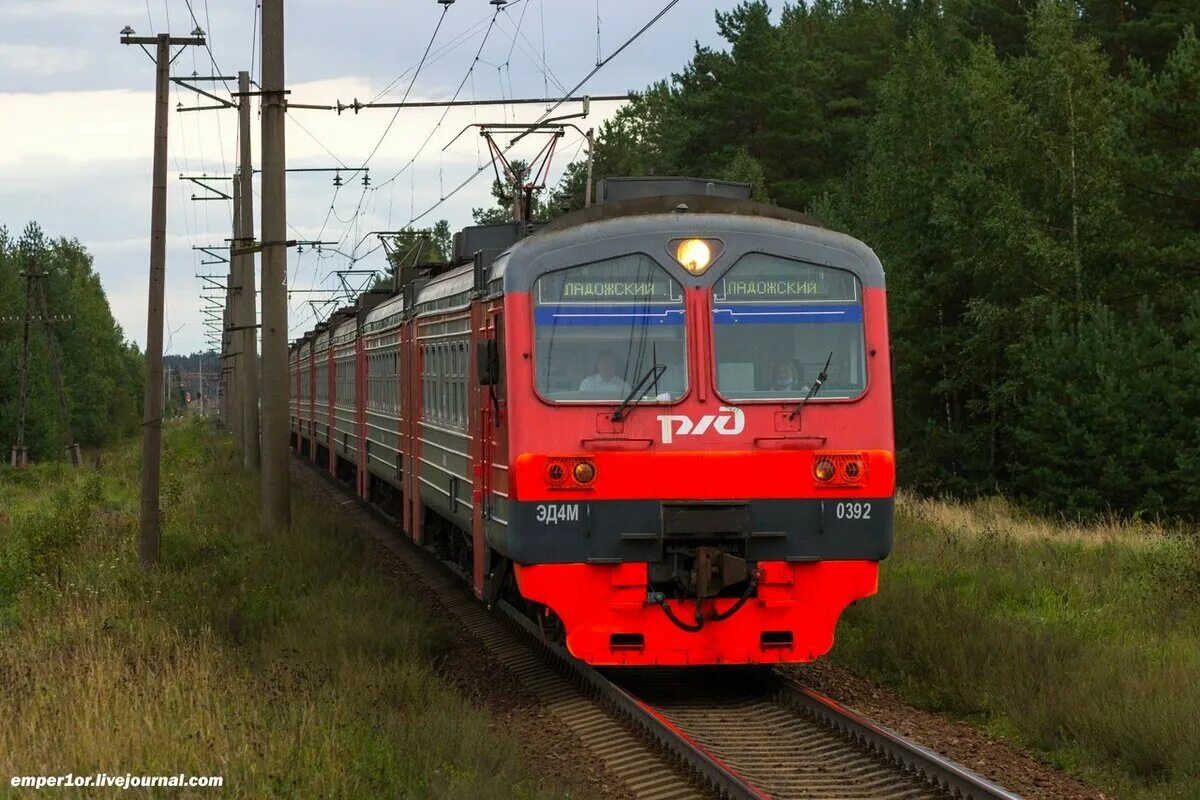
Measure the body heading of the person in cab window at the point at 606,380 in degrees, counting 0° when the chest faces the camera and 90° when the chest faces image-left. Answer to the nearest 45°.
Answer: approximately 0°

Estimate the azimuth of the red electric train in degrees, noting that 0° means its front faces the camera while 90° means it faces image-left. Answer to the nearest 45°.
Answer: approximately 0°

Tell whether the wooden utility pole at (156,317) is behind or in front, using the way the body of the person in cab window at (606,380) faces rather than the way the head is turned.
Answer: behind

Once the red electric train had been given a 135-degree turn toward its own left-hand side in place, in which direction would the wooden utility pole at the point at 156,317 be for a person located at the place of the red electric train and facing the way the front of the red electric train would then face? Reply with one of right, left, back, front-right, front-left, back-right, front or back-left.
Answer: left

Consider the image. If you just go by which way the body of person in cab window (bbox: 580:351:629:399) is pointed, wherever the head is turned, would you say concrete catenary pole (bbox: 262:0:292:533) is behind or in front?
behind
